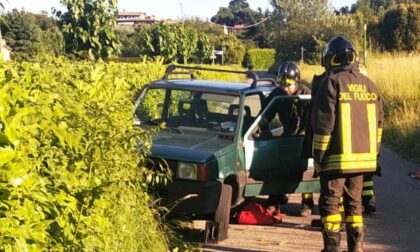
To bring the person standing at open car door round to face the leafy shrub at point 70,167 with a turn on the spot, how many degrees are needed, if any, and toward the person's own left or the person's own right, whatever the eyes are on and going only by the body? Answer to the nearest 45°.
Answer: approximately 45° to the person's own left

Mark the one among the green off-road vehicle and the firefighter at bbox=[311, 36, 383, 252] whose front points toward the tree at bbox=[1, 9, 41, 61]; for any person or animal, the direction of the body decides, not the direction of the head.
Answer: the firefighter

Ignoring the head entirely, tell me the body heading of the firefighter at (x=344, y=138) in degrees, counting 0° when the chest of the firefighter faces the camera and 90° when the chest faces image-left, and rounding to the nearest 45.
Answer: approximately 135°

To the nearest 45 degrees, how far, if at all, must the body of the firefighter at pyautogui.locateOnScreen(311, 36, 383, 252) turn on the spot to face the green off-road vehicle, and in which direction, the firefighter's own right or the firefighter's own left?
0° — they already face it

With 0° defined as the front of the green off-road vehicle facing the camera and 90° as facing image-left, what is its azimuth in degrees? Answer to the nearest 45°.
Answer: approximately 45°

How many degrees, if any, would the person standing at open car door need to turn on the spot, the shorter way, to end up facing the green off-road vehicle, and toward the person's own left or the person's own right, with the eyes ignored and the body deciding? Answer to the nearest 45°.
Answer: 0° — they already face it
